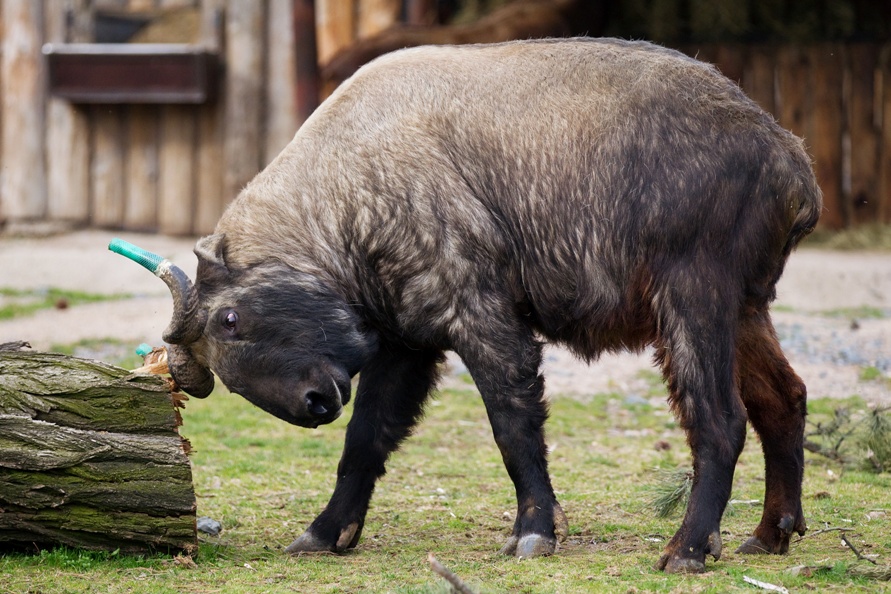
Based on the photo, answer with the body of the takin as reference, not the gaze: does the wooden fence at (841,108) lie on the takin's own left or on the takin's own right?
on the takin's own right

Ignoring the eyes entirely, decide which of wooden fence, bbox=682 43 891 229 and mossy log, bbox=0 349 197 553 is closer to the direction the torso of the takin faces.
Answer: the mossy log

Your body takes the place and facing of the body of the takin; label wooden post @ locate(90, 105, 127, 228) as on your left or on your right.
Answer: on your right

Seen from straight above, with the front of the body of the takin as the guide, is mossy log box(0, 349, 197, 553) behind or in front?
in front

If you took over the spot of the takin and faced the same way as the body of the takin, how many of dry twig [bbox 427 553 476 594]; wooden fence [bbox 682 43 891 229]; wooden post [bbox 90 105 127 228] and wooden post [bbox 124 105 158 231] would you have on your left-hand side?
1

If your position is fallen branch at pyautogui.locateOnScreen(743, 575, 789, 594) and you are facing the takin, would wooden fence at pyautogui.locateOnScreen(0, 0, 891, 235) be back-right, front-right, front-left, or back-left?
front-right

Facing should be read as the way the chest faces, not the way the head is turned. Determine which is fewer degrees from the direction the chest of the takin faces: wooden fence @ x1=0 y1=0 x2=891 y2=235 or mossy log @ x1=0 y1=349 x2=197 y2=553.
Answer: the mossy log

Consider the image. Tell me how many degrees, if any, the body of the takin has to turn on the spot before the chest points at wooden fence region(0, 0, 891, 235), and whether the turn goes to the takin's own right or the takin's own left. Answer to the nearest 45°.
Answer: approximately 90° to the takin's own right

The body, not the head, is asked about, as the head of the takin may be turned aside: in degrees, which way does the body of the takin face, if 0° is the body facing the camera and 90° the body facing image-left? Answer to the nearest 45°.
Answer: approximately 90°

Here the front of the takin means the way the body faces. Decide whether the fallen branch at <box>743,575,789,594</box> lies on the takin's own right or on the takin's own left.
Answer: on the takin's own left

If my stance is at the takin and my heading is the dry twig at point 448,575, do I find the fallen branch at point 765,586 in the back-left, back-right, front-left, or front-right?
front-left

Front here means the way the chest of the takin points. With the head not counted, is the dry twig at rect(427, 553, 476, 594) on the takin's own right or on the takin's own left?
on the takin's own left
